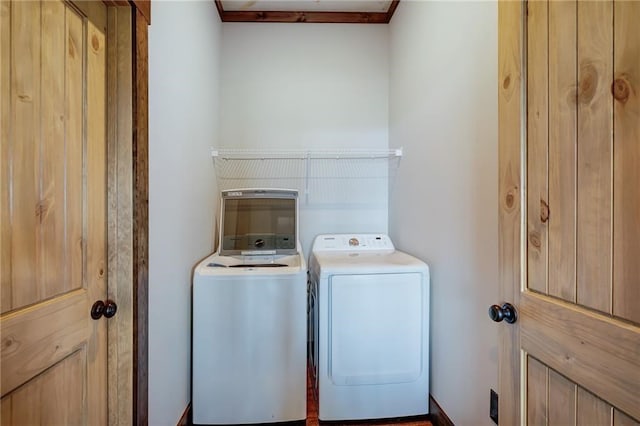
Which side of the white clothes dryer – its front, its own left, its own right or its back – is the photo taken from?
front

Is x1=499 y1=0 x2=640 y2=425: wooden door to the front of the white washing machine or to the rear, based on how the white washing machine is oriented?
to the front

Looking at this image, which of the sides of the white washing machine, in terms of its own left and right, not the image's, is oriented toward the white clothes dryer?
left

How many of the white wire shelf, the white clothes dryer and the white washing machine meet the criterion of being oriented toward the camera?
3

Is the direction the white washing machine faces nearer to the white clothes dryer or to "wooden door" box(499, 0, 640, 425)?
the wooden door

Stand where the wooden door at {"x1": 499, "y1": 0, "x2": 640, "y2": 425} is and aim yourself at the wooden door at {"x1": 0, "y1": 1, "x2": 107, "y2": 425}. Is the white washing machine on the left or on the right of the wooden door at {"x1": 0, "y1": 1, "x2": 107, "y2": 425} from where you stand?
right

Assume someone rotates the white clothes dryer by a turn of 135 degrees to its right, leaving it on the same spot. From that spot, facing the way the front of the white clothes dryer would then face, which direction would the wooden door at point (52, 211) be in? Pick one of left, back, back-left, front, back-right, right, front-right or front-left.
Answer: left

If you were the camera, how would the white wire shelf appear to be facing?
facing the viewer

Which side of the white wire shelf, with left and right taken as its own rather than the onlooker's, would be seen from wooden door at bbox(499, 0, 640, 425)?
front
